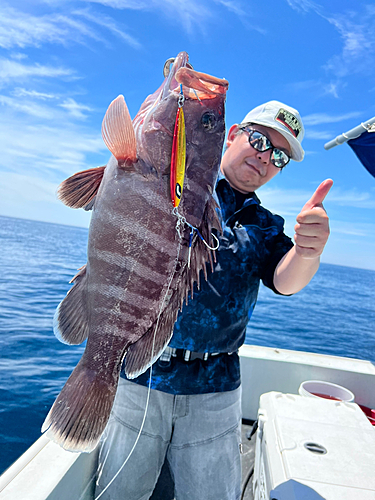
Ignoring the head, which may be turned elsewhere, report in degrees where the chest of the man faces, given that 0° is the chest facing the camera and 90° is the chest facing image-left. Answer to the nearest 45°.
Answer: approximately 0°

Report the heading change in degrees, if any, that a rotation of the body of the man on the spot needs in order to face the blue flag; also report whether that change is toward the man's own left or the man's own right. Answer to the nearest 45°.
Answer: approximately 135° to the man's own left
